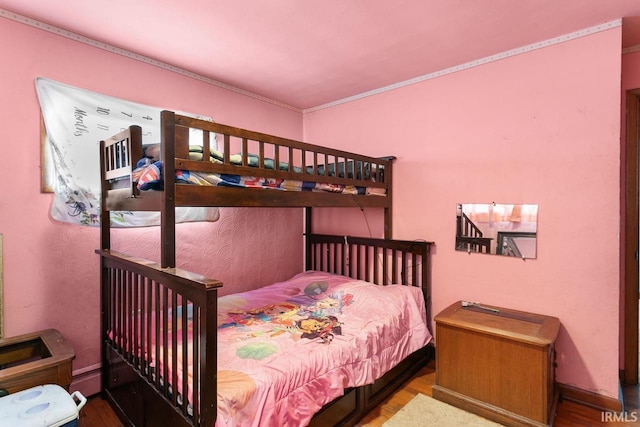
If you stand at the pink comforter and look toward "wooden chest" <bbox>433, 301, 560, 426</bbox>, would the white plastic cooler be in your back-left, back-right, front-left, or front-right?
back-right

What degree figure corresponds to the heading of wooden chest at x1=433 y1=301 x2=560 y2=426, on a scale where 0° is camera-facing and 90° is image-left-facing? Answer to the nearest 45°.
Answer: approximately 45°

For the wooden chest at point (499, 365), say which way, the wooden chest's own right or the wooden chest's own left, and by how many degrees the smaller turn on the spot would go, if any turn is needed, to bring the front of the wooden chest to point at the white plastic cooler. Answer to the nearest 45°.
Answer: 0° — it already faces it
